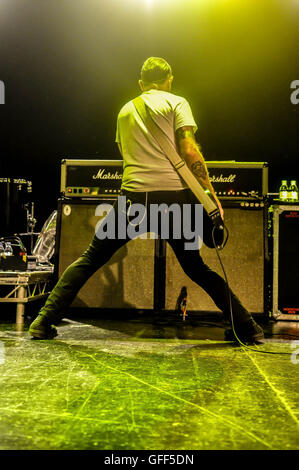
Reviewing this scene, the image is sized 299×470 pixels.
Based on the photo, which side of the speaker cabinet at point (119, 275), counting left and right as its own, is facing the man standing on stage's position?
front

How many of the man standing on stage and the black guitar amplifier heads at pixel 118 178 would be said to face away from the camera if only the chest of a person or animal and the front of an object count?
1

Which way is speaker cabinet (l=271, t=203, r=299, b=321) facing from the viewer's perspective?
toward the camera

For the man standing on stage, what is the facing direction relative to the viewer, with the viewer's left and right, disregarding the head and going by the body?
facing away from the viewer

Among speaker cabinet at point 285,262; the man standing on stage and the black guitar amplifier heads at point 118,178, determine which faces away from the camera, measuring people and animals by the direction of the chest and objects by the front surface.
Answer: the man standing on stage

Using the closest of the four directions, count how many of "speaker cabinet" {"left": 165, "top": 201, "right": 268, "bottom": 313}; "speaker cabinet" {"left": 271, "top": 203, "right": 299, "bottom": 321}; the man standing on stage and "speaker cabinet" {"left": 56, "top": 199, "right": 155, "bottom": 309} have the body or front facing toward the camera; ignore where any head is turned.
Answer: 3

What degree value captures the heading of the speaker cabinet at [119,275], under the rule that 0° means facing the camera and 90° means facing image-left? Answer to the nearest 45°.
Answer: approximately 0°

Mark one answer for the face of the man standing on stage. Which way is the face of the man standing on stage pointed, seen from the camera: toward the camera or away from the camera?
away from the camera

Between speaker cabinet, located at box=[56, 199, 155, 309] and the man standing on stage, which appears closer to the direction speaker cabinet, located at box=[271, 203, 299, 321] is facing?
the man standing on stage

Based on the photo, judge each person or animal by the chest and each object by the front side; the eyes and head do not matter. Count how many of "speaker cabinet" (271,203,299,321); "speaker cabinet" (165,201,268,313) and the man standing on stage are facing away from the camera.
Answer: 1

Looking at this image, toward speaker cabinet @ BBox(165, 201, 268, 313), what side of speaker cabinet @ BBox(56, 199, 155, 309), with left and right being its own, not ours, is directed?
left

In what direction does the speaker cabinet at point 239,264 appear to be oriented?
toward the camera

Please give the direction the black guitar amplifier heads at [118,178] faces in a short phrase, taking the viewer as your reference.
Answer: facing the viewer
